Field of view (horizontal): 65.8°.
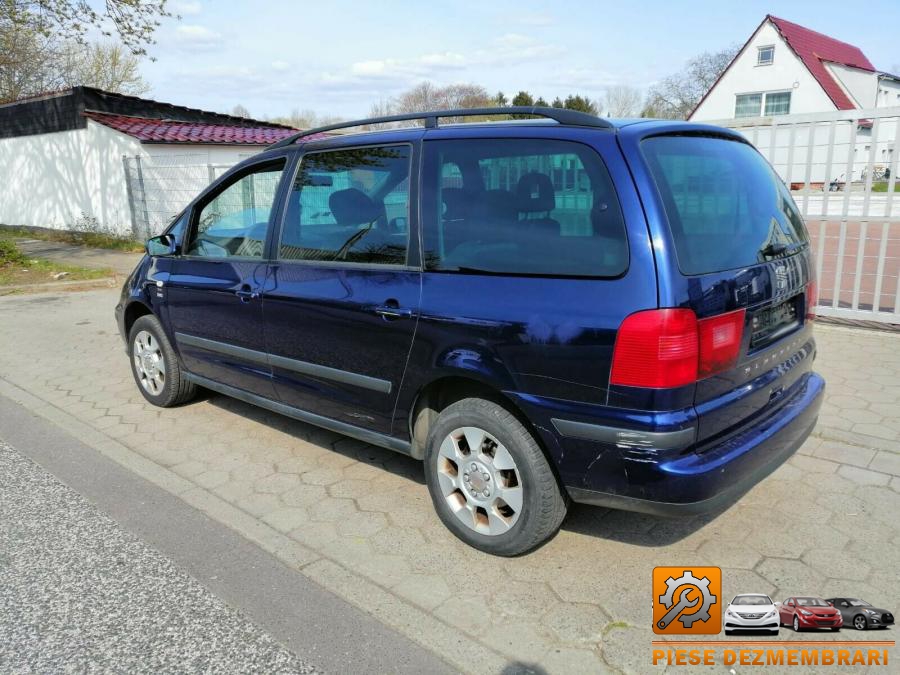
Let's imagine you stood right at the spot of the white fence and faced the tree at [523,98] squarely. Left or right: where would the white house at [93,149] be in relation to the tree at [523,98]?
left

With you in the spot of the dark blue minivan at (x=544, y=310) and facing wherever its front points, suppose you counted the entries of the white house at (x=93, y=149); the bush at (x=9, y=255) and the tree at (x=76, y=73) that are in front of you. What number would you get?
3

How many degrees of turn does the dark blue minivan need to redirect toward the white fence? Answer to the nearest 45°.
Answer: approximately 90° to its right

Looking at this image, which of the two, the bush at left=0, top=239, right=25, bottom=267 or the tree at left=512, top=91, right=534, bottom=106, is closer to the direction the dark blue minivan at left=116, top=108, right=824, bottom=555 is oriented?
the bush

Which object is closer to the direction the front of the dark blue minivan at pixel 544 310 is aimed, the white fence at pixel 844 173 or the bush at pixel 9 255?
the bush

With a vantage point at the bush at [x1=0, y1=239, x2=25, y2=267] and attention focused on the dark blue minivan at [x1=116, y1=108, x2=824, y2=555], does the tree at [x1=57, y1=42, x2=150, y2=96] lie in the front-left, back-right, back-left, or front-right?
back-left

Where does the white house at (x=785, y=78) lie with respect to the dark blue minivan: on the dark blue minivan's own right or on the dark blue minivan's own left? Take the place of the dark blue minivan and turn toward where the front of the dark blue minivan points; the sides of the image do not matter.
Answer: on the dark blue minivan's own right

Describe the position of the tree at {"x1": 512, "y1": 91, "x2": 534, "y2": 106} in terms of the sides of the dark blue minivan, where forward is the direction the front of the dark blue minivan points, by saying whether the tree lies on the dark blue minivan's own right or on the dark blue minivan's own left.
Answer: on the dark blue minivan's own right

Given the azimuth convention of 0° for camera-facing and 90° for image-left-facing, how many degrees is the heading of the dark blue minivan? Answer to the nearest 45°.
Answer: approximately 135°

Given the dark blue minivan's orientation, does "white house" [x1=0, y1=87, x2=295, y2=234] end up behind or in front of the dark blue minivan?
in front

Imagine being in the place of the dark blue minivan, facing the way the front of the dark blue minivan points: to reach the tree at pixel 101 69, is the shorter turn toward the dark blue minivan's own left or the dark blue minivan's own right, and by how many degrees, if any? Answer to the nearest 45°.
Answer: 0° — it already faces it
